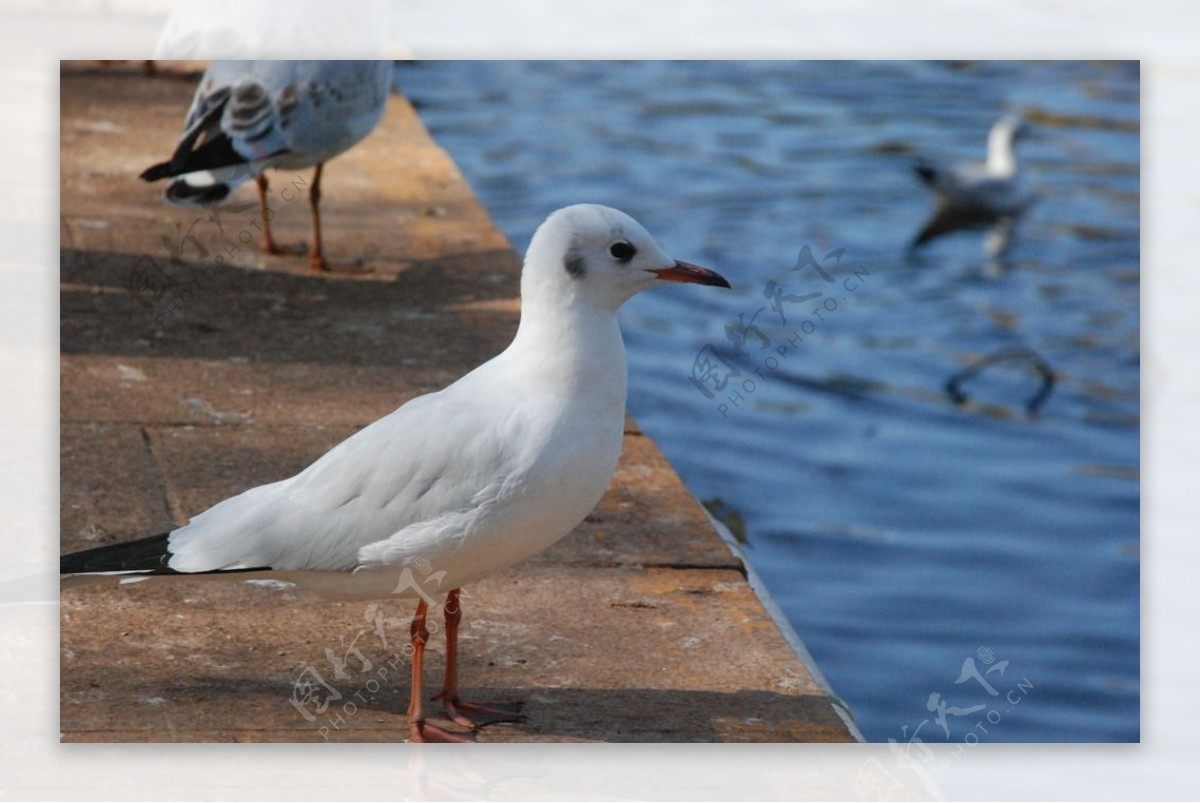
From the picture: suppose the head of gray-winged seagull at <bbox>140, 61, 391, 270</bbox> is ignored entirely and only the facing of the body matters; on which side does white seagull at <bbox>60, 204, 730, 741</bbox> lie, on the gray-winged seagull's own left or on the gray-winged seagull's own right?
on the gray-winged seagull's own right

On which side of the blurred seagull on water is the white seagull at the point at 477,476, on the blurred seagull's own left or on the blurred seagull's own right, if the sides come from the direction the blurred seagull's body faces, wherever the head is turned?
on the blurred seagull's own right

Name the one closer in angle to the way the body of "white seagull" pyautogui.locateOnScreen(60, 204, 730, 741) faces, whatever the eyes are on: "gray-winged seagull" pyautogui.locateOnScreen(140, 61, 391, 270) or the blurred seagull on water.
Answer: the blurred seagull on water

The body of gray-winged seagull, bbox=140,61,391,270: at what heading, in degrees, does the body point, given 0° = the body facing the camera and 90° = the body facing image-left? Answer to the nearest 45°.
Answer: approximately 270°

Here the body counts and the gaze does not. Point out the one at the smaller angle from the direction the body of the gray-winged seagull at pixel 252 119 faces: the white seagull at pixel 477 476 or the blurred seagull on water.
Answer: the blurred seagull on water

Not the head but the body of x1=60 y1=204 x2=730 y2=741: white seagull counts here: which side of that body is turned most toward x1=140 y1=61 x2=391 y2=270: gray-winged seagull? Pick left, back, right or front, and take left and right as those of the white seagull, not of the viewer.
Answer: left

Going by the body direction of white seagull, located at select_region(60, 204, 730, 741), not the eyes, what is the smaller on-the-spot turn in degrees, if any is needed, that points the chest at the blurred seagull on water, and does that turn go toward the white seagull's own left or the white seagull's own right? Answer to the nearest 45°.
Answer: approximately 45° to the white seagull's own left

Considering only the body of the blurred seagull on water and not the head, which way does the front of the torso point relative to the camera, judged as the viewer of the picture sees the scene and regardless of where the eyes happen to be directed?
to the viewer's right

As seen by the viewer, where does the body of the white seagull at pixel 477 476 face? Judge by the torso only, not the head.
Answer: to the viewer's right
